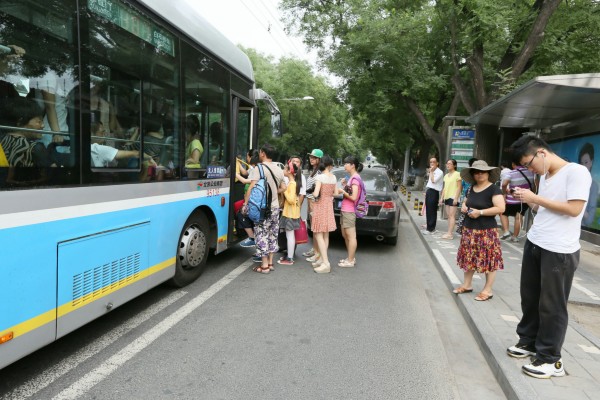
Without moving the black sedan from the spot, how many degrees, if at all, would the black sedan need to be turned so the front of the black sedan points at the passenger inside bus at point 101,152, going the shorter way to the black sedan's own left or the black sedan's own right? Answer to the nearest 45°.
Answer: approximately 135° to the black sedan's own left

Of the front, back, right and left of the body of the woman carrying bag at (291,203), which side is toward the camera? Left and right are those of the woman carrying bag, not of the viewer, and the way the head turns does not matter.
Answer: left

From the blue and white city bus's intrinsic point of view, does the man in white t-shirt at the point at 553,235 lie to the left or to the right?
on its right

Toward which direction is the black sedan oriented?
away from the camera

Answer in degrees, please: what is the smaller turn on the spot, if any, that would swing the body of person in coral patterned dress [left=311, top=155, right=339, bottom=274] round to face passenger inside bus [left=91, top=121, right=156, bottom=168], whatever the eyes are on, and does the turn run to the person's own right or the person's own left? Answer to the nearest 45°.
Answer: approximately 90° to the person's own left

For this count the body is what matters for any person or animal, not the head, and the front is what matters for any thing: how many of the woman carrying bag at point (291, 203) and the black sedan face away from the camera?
1

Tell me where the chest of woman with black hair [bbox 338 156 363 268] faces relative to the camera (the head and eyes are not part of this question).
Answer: to the viewer's left

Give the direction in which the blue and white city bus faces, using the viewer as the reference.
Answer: facing away from the viewer and to the right of the viewer

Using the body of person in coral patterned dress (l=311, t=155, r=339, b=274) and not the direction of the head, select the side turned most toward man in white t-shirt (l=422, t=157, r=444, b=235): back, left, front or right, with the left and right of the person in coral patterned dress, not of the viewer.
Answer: right
